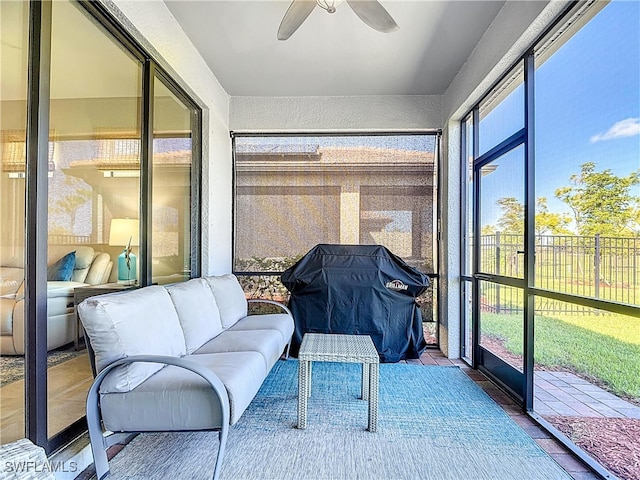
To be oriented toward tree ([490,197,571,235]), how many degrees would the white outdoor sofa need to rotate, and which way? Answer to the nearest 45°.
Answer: approximately 45° to its left

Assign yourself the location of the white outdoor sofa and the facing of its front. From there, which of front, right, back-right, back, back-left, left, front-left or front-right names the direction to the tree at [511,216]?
front-left

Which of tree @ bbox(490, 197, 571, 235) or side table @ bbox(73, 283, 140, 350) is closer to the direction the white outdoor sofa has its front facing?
the tree

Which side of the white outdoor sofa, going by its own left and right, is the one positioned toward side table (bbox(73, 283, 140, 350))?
back

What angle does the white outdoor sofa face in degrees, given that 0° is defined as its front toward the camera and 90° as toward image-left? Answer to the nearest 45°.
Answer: approximately 315°

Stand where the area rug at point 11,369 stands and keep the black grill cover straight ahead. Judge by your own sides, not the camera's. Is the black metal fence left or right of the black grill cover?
left

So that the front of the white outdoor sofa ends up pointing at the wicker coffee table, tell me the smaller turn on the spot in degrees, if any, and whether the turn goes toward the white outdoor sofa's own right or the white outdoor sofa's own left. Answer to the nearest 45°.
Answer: approximately 45° to the white outdoor sofa's own left

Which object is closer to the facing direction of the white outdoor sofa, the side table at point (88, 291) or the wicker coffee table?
the wicker coffee table

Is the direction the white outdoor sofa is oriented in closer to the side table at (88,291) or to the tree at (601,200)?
the tree
